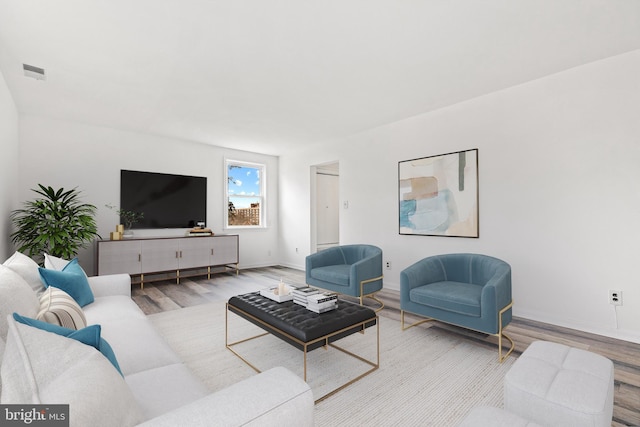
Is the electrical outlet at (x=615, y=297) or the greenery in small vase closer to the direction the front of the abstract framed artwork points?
the greenery in small vase

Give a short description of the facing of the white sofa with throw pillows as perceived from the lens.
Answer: facing to the right of the viewer

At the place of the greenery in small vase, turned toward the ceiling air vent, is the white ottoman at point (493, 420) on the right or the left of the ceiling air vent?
left

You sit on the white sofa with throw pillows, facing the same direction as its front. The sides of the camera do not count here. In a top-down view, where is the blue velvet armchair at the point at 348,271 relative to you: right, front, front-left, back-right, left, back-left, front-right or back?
front-left

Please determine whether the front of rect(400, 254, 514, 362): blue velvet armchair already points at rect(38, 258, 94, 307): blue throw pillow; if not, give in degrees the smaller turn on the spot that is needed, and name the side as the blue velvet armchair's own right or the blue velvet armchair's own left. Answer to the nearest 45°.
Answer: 0° — it already faces it

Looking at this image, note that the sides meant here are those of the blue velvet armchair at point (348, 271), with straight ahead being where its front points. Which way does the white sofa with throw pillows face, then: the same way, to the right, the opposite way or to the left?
the opposite way

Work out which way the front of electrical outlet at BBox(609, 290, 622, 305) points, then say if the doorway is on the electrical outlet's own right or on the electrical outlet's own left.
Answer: on the electrical outlet's own right

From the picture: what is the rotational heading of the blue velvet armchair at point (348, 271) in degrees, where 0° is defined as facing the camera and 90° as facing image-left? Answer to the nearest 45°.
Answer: approximately 45°

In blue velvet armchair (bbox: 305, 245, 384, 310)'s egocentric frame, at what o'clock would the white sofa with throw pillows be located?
The white sofa with throw pillows is roughly at 11 o'clock from the blue velvet armchair.

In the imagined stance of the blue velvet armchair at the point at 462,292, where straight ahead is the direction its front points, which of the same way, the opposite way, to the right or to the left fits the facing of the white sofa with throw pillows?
the opposite way

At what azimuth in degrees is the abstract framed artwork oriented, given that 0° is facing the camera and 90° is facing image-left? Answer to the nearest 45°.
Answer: approximately 45°
